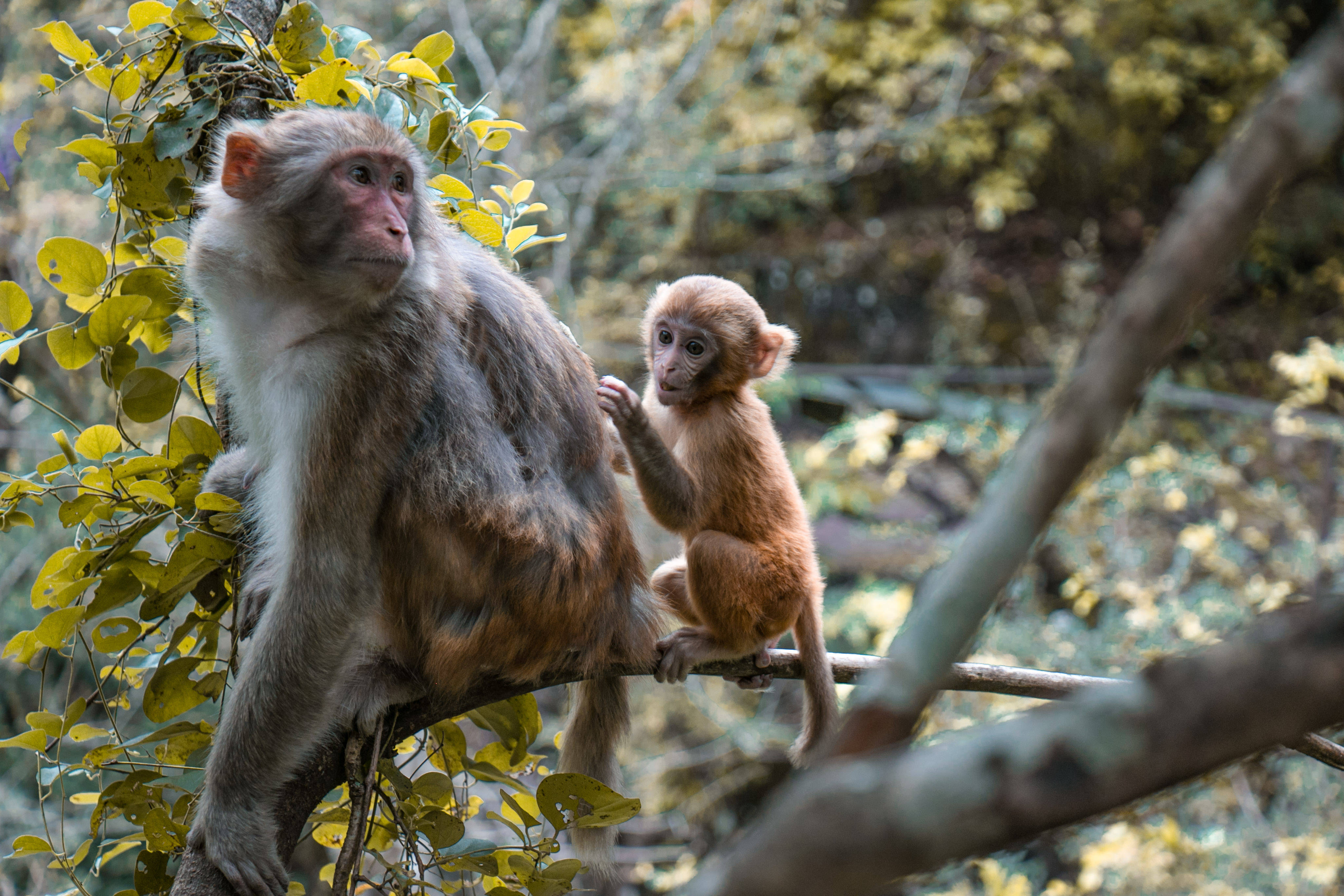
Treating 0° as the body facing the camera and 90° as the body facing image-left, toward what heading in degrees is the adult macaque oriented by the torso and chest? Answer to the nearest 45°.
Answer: approximately 90°

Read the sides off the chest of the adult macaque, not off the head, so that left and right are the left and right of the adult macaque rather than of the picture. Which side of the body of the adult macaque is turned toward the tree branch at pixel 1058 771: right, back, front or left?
left

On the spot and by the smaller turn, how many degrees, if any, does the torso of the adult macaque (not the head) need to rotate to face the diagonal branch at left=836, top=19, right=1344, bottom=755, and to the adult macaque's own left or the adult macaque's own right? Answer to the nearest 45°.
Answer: approximately 90° to the adult macaque's own left
